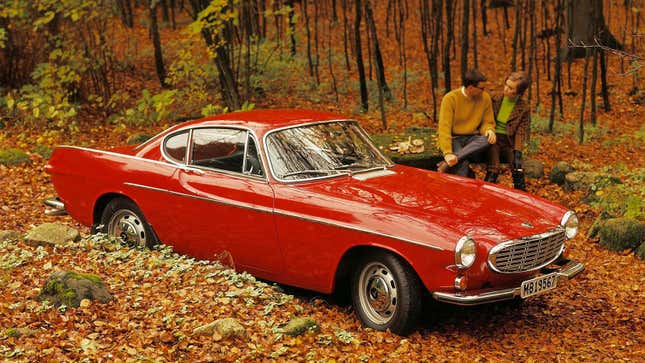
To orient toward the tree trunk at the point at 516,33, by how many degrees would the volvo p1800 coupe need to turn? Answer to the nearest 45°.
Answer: approximately 90° to its left

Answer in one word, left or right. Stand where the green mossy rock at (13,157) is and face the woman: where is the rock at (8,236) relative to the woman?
right

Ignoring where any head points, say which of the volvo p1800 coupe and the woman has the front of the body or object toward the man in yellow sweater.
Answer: the woman

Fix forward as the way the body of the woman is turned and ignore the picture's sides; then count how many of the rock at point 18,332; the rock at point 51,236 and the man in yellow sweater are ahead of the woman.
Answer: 3

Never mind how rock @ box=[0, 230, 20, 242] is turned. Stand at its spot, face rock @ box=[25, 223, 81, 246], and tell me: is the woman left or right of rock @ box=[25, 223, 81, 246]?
left

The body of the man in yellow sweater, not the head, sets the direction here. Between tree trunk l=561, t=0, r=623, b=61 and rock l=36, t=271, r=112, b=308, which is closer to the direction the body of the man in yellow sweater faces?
the rock

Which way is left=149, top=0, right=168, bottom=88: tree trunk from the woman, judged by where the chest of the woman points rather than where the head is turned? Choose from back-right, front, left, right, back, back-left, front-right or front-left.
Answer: right

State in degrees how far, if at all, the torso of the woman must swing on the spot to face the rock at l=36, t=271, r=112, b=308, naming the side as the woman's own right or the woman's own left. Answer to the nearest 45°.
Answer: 0° — they already face it

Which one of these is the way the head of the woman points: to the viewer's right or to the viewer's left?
to the viewer's left

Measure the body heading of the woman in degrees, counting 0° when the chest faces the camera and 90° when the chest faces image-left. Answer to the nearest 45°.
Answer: approximately 45°

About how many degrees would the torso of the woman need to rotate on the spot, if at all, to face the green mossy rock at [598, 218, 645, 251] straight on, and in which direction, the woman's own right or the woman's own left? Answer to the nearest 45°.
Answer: approximately 90° to the woman's own left

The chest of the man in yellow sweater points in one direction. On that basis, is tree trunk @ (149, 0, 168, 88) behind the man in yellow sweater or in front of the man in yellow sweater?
behind

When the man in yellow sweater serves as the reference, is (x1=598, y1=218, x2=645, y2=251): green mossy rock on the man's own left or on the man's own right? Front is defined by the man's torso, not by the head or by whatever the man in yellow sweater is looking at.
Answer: on the man's own left

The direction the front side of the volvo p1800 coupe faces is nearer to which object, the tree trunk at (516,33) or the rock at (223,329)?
the rock
